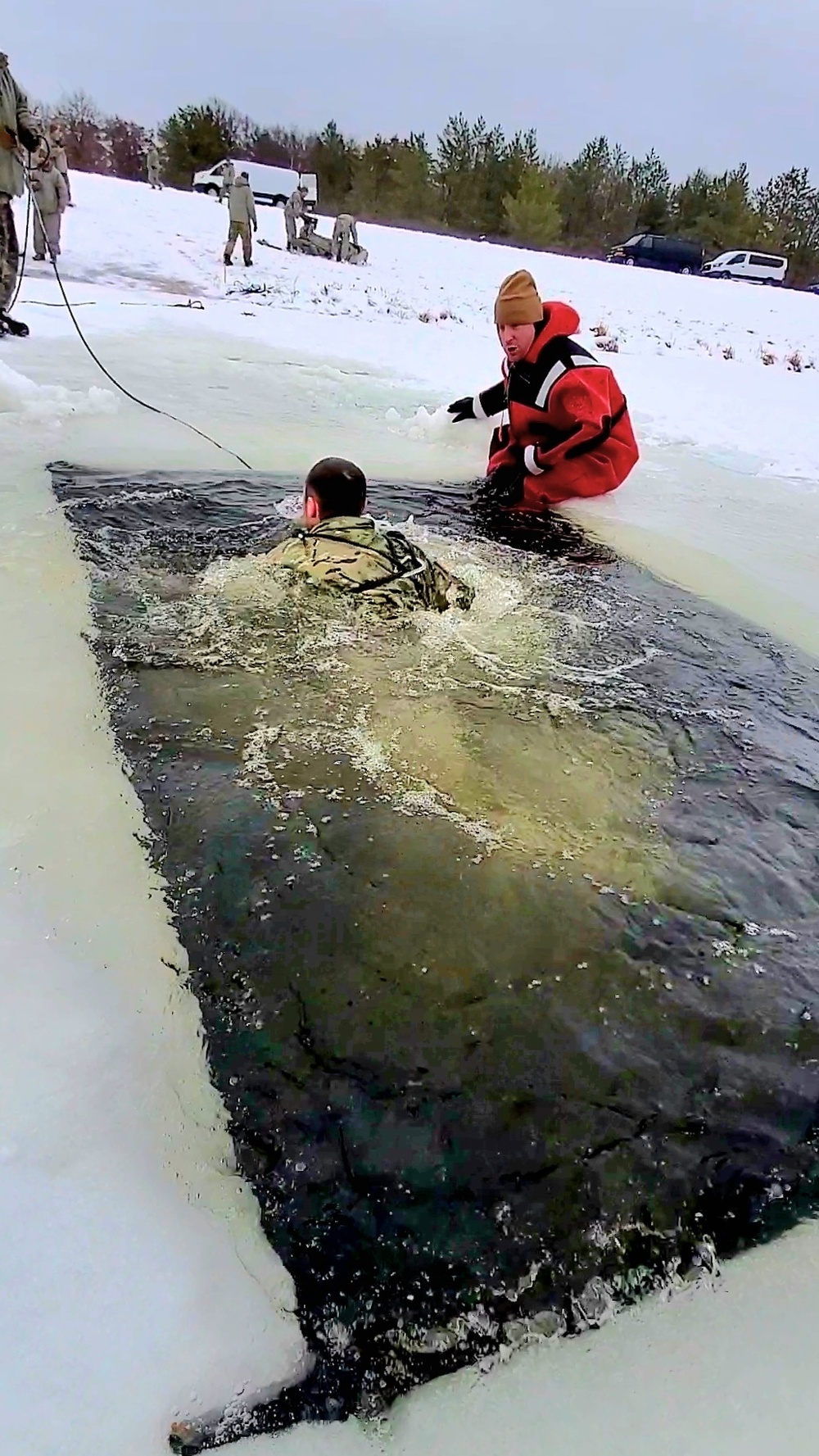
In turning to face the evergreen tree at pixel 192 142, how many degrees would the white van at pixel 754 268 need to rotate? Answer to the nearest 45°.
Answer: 0° — it already faces it

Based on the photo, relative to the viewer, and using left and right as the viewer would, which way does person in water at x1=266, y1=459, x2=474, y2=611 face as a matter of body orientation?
facing away from the viewer and to the left of the viewer

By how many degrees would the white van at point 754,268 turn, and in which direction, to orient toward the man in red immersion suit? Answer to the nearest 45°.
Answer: approximately 90° to its left

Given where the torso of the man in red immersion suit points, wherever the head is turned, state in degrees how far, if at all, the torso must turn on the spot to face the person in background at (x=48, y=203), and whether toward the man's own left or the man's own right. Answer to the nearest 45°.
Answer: approximately 90° to the man's own right

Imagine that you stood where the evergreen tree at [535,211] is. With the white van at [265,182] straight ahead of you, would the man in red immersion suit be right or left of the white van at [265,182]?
left

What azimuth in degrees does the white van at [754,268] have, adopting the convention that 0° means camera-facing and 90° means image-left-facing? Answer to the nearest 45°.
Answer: approximately 90°
